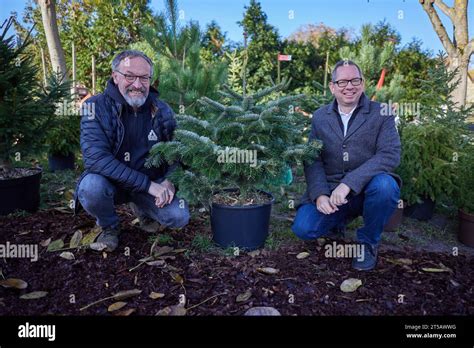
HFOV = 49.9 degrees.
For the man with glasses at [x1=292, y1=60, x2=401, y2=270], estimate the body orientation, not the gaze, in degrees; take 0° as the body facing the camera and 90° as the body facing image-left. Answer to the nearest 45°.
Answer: approximately 0°

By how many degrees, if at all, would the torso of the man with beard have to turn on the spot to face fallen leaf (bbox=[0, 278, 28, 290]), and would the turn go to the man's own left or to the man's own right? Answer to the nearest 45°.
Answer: approximately 90° to the man's own right

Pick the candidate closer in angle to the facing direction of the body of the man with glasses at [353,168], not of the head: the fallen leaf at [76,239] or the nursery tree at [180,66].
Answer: the fallen leaf

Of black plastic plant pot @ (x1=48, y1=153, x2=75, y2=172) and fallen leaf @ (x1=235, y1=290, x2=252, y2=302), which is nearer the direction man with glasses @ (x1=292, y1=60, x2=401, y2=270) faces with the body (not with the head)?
the fallen leaf

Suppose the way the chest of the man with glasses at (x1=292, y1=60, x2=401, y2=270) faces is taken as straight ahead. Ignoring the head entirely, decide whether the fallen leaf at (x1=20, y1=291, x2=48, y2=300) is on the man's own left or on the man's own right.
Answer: on the man's own right

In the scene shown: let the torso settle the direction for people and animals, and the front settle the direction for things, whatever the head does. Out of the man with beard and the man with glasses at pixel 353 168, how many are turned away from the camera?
0

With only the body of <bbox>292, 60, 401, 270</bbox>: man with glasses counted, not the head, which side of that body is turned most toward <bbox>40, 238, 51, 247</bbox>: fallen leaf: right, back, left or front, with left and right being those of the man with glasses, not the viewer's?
right

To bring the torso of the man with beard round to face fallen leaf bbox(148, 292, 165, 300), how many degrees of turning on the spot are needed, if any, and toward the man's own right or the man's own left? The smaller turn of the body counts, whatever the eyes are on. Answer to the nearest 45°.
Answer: approximately 45° to the man's own right
